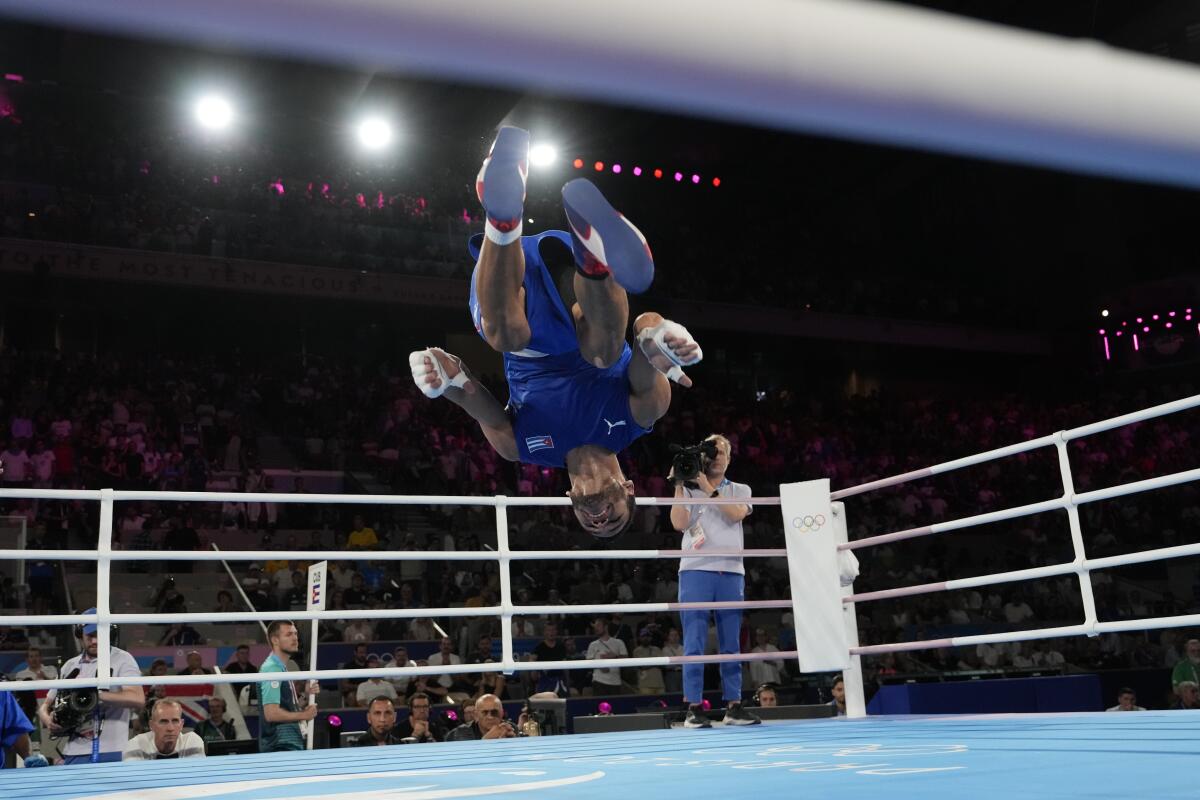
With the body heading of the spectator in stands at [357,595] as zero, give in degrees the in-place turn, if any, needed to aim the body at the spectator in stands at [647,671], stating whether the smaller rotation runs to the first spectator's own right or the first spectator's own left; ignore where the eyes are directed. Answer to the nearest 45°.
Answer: approximately 90° to the first spectator's own left

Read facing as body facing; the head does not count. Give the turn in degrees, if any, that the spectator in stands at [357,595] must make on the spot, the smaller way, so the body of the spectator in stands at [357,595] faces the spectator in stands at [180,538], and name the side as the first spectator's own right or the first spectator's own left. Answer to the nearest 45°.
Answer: approximately 135° to the first spectator's own right

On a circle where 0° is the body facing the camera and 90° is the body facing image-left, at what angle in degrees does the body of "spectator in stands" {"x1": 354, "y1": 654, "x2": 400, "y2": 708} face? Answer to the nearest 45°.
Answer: approximately 0°

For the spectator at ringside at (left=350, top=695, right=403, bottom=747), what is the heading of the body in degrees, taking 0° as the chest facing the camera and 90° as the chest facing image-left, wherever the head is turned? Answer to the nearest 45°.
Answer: approximately 0°
